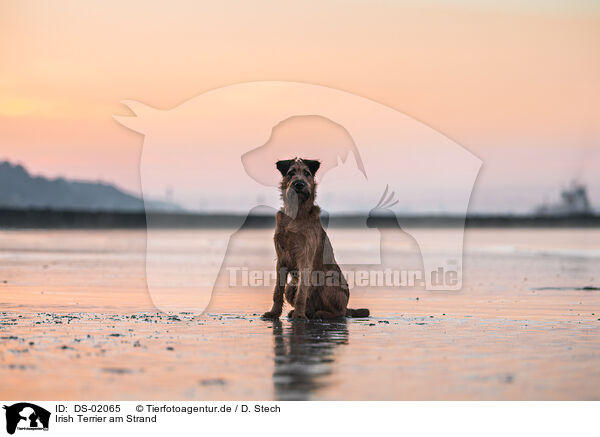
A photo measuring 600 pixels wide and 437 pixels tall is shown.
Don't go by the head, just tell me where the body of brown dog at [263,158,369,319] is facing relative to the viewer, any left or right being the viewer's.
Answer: facing the viewer and to the left of the viewer
